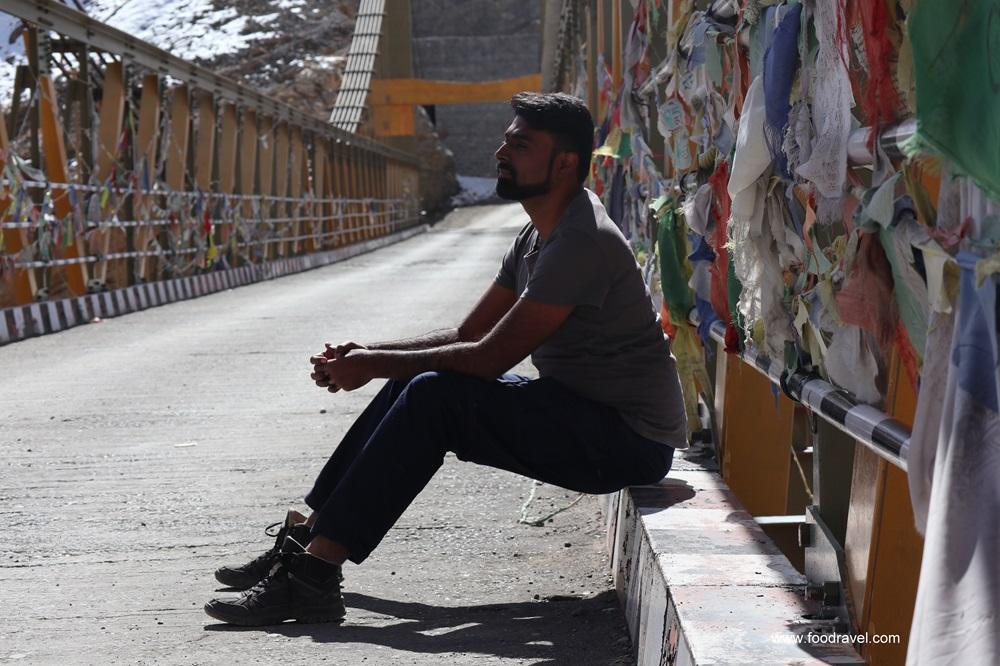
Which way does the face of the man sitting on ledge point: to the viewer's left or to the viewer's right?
to the viewer's left

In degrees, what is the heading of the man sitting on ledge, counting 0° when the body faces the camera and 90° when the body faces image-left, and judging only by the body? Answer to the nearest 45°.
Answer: approximately 90°
